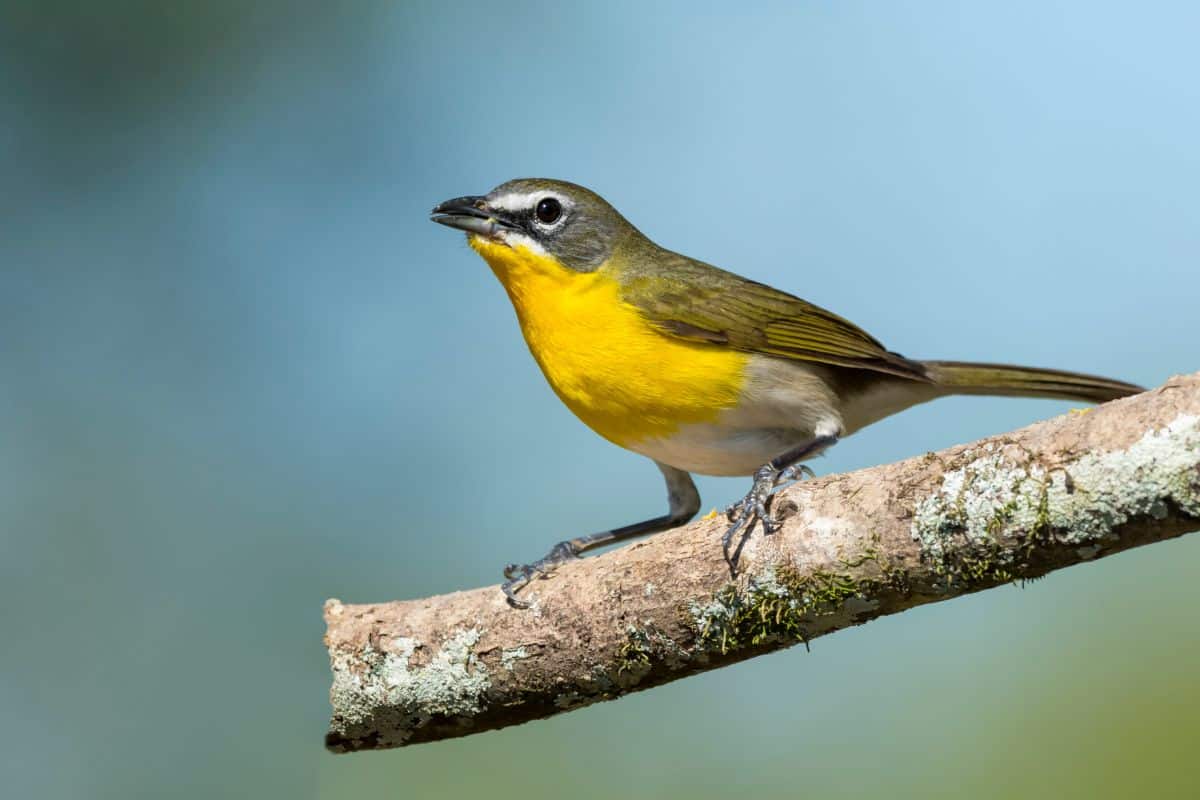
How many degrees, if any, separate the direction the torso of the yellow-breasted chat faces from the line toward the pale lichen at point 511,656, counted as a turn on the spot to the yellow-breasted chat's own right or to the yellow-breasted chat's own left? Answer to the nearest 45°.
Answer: approximately 45° to the yellow-breasted chat's own left

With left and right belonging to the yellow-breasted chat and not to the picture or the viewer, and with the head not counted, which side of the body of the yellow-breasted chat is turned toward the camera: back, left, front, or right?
left
